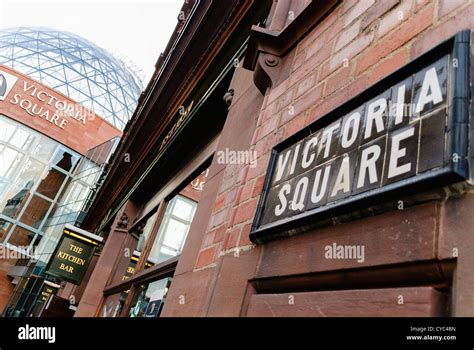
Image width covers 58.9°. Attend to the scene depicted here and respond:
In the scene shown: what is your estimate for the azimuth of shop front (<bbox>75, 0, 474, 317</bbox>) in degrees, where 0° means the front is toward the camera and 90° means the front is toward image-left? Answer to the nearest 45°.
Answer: approximately 45°

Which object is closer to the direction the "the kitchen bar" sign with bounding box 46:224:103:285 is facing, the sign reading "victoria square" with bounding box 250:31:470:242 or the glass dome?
the sign reading "victoria square"

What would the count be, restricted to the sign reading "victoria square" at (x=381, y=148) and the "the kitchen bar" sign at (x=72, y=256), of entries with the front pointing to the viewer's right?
0

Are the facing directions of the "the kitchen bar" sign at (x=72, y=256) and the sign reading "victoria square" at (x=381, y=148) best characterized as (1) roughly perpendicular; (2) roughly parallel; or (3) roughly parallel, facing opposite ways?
roughly perpendicular

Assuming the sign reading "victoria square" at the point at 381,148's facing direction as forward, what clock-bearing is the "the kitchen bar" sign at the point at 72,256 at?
The "the kitchen bar" sign is roughly at 3 o'clock from the sign reading "victoria square".

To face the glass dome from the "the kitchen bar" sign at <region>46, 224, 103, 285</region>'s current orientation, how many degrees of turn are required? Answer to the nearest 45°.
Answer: approximately 180°

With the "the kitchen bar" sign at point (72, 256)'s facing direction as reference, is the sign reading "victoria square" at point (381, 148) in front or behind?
in front

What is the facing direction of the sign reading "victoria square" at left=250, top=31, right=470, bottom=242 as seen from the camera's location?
facing the viewer and to the left of the viewer

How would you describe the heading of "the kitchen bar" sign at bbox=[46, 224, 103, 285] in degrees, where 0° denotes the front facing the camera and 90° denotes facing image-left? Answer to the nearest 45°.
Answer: approximately 0°

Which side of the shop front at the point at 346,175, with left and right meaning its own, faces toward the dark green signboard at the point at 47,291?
right

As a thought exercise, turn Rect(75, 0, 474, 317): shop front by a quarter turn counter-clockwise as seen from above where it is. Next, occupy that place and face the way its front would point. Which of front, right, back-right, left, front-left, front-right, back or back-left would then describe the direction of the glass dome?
back
